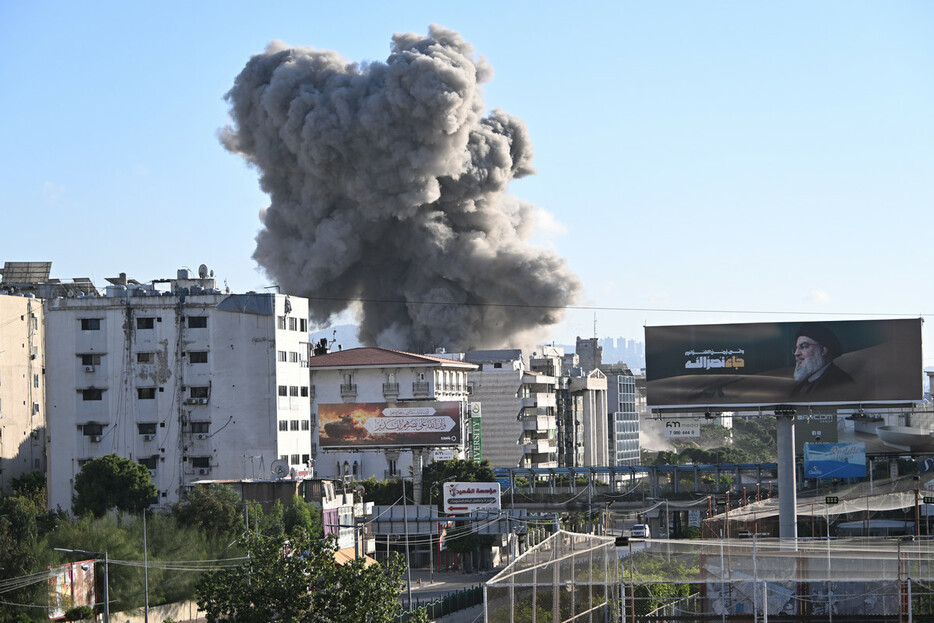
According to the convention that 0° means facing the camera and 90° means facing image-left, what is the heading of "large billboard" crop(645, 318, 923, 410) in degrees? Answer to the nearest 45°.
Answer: approximately 0°

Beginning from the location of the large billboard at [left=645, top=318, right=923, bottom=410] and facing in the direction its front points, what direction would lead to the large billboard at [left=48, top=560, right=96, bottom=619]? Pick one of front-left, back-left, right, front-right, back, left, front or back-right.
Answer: front-right

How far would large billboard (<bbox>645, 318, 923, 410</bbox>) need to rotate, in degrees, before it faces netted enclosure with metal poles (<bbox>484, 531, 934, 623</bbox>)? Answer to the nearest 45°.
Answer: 0° — it already faces it

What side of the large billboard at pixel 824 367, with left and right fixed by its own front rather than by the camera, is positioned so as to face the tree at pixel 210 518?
right

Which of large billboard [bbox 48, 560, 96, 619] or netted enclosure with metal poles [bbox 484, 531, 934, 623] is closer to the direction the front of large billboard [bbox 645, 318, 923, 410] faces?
the netted enclosure with metal poles
